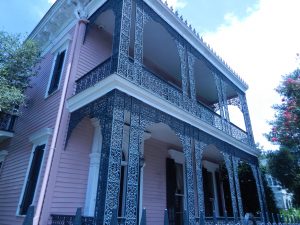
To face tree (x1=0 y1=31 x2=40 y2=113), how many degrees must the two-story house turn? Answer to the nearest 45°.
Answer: approximately 135° to its right

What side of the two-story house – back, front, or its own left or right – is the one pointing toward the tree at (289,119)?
left

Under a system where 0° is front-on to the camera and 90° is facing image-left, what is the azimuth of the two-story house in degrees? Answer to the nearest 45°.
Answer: approximately 315°

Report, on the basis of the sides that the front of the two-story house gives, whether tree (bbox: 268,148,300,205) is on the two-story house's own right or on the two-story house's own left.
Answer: on the two-story house's own left
